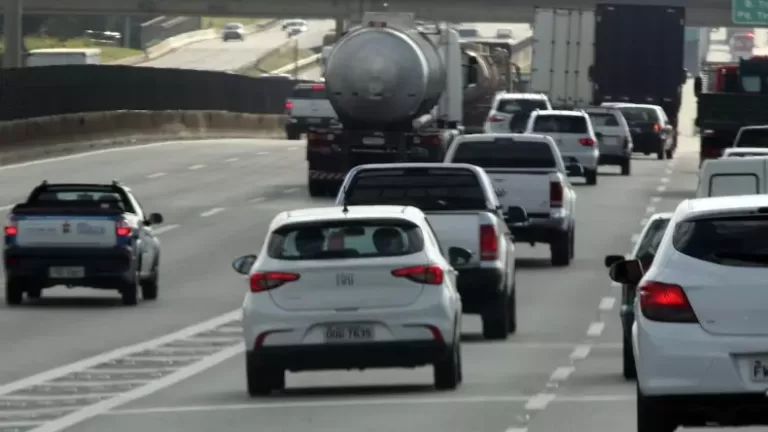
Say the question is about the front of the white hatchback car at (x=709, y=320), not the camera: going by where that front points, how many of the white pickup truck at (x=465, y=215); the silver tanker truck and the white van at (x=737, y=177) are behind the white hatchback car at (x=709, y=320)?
0

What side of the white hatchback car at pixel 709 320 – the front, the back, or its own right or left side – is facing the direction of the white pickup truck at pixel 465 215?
front

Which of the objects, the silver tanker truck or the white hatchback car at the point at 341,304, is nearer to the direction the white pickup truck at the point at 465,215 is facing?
the silver tanker truck

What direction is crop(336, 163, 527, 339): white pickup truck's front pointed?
away from the camera

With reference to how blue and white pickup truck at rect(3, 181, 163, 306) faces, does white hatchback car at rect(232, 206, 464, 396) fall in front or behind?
behind

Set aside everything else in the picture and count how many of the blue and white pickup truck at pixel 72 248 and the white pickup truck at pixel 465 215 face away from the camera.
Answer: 2

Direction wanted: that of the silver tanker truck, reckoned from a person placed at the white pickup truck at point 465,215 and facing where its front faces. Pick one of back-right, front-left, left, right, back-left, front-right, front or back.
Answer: front

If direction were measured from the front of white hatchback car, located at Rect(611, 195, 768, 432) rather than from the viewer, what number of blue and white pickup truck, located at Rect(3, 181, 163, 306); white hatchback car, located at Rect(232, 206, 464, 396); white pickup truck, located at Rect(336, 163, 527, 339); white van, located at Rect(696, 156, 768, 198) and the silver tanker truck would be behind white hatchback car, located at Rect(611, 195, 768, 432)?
0

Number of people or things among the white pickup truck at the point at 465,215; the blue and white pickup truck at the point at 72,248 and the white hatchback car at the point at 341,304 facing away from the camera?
3

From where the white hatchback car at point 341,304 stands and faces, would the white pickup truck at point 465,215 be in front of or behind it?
in front

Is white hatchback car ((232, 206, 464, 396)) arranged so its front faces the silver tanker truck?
yes

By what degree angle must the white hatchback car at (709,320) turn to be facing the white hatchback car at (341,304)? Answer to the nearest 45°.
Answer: approximately 45° to its left

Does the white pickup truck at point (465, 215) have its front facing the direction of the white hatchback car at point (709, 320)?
no

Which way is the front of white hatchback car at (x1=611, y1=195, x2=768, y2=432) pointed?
away from the camera

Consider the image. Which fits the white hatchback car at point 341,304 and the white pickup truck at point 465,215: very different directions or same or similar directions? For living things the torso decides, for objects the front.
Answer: same or similar directions

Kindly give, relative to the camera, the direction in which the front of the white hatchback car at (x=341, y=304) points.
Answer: facing away from the viewer

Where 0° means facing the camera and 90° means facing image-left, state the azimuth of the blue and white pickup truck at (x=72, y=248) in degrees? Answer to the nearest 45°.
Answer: approximately 180°

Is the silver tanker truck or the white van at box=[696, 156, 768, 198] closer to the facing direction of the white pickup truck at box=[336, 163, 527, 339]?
the silver tanker truck
